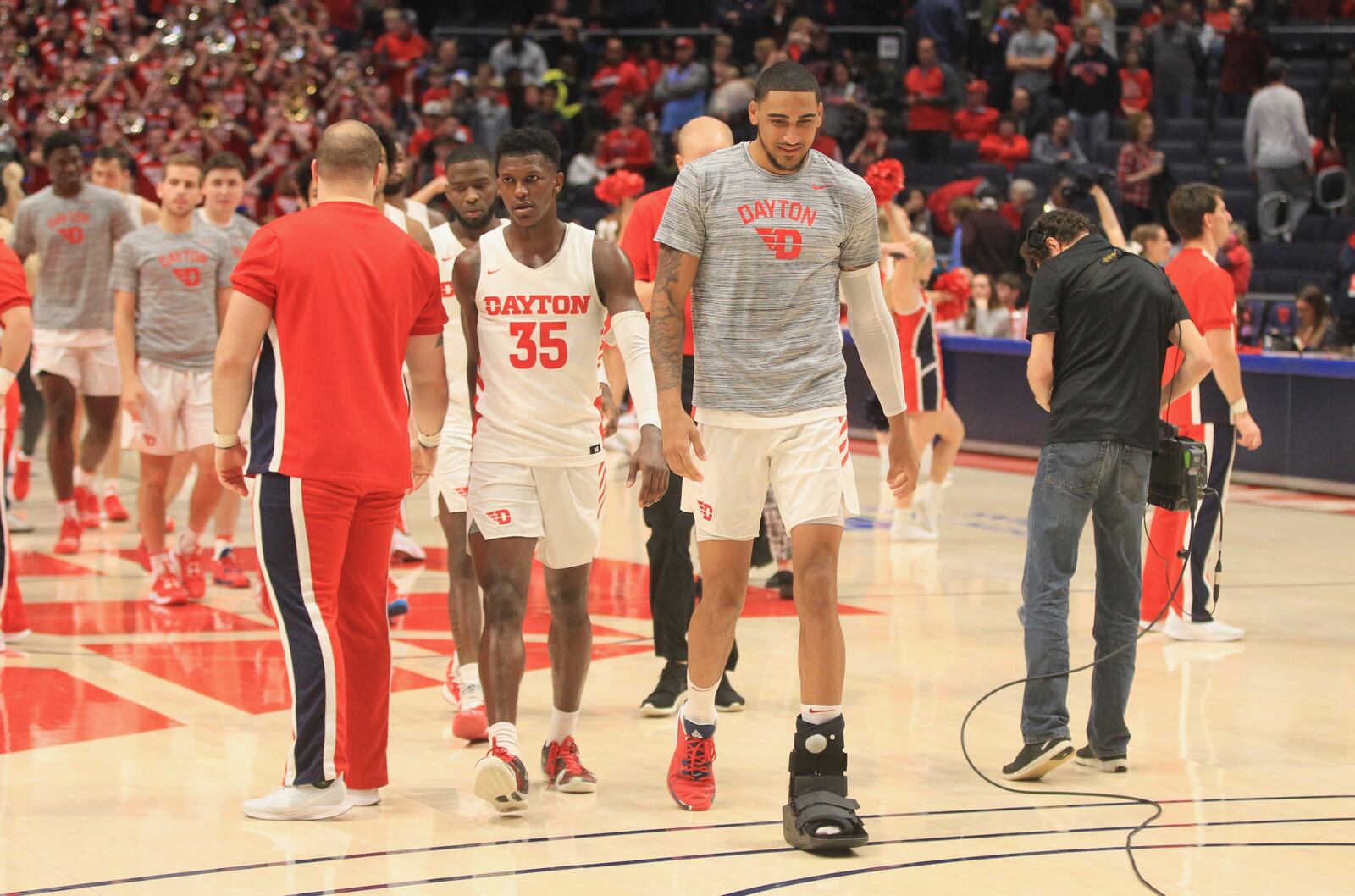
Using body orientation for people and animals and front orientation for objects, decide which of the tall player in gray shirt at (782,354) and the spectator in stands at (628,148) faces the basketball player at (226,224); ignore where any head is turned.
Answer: the spectator in stands

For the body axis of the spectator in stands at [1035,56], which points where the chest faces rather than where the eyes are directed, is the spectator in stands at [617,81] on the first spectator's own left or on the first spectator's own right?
on the first spectator's own right

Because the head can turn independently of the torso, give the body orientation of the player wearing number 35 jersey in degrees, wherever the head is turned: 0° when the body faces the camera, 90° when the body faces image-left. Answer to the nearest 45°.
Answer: approximately 0°

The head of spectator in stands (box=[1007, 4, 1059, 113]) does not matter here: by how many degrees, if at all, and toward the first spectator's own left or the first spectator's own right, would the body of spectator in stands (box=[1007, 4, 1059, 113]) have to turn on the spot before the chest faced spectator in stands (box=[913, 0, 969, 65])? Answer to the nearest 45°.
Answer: approximately 135° to the first spectator's own right

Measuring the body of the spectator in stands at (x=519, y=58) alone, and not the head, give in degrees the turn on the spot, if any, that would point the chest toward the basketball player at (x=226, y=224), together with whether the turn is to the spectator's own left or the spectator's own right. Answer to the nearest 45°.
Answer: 0° — they already face them

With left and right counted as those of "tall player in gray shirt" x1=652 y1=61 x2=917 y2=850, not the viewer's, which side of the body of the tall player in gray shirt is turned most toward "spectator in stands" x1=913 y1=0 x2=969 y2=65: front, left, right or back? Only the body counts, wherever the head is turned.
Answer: back

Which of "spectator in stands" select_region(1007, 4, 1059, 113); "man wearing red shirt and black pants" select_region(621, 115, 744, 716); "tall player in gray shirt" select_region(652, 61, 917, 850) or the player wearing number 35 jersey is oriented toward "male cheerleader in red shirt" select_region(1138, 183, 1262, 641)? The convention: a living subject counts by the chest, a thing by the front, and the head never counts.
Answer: the spectator in stands

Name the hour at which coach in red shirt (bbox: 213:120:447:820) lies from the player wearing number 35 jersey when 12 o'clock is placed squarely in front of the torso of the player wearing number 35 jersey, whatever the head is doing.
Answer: The coach in red shirt is roughly at 2 o'clock from the player wearing number 35 jersey.
